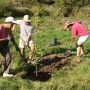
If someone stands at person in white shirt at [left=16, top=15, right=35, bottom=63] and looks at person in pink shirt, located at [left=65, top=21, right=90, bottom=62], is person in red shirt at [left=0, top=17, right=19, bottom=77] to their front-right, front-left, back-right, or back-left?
back-right

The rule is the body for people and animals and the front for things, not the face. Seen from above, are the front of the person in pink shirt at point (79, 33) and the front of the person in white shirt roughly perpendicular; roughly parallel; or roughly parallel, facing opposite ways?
roughly perpendicular

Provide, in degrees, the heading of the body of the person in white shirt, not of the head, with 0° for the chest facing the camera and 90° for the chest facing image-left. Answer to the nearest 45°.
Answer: approximately 0°

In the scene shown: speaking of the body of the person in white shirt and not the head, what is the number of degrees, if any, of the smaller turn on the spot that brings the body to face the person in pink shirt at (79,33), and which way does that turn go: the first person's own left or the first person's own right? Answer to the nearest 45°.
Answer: approximately 90° to the first person's own left

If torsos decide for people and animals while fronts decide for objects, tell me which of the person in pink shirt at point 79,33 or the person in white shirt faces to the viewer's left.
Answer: the person in pink shirt

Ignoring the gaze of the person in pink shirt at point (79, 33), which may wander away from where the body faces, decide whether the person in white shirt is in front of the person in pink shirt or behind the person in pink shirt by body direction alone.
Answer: in front

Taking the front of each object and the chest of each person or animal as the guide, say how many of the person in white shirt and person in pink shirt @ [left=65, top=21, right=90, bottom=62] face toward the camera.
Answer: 1

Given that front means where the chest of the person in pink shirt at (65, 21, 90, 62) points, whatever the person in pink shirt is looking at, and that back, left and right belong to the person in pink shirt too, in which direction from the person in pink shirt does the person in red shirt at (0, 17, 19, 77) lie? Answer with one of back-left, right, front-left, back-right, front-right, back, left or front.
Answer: front-left

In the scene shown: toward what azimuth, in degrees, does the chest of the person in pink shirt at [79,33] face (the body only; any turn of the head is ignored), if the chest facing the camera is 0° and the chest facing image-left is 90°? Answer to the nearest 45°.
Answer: approximately 90°
